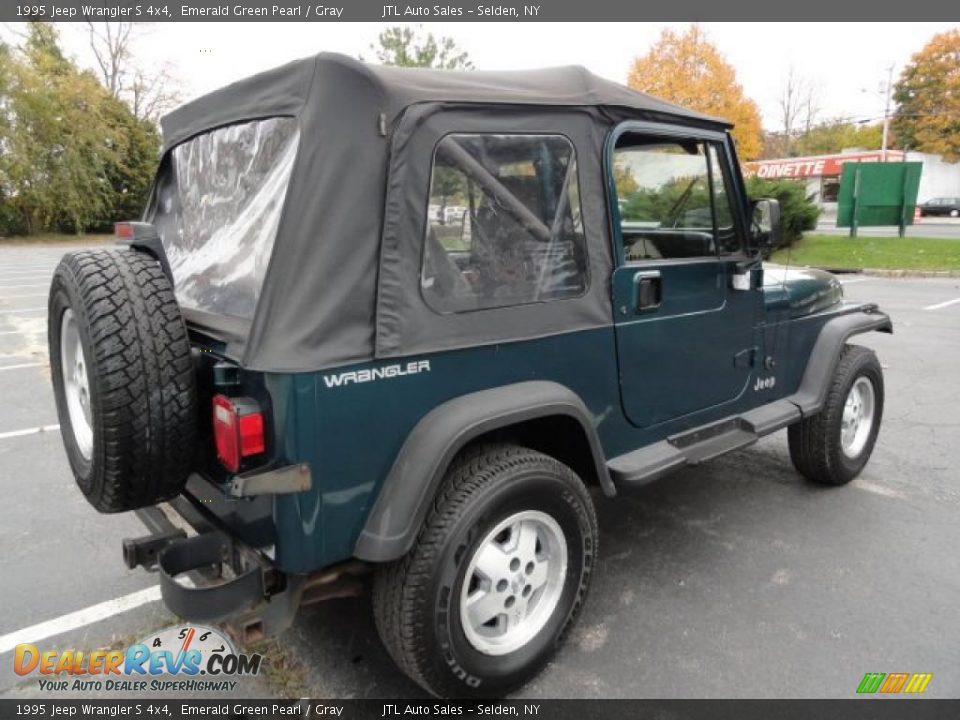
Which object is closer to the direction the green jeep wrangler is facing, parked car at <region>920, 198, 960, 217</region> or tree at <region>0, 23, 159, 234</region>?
the parked car

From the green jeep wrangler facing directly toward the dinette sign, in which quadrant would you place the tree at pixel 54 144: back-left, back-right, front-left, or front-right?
front-left

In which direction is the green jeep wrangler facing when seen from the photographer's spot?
facing away from the viewer and to the right of the viewer

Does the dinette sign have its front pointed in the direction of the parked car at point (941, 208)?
no

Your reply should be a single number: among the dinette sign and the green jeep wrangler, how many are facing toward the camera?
1

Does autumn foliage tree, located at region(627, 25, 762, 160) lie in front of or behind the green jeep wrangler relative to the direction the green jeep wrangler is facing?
in front

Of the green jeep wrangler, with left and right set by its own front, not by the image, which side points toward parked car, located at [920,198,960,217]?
front

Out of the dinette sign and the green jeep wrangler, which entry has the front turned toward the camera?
the dinette sign

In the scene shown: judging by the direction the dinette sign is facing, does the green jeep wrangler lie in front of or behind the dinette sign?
in front

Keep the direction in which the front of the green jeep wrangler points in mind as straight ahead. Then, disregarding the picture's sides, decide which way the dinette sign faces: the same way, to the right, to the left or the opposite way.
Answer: the opposite way

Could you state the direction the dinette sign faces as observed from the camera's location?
facing the viewer

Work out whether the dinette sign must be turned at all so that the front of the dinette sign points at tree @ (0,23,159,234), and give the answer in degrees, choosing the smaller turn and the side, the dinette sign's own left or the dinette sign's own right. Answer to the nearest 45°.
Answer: approximately 45° to the dinette sign's own right

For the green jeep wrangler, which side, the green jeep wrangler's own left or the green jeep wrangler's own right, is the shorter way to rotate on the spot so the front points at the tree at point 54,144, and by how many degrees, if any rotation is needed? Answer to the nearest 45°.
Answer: approximately 90° to the green jeep wrangler's own left

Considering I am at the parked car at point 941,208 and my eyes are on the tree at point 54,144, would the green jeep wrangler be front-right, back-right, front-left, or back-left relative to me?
front-left

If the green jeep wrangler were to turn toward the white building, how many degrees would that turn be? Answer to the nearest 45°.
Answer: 0° — it already faces it
